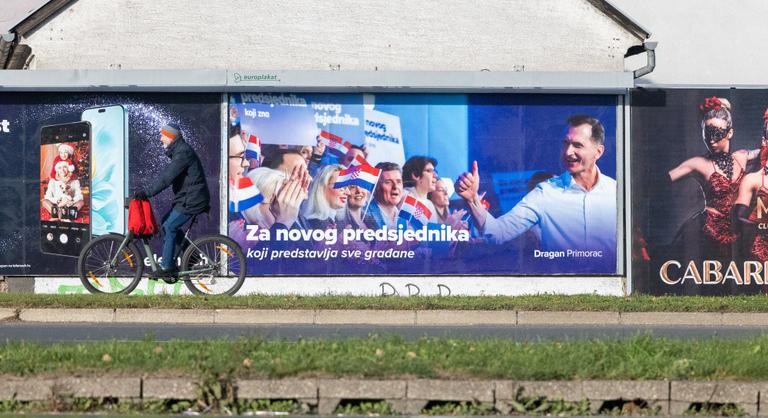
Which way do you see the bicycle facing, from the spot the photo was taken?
facing to the left of the viewer

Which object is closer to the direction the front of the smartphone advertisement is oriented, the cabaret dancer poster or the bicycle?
the bicycle

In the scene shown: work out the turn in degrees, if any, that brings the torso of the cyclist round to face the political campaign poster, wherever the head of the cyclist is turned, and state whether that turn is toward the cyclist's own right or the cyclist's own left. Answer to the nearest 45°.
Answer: approximately 180°

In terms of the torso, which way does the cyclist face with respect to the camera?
to the viewer's left

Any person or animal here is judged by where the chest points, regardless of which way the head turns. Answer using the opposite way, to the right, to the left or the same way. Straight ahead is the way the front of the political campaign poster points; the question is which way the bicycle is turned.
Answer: to the right

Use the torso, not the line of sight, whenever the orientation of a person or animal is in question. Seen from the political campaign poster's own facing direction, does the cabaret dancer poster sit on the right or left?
on its left

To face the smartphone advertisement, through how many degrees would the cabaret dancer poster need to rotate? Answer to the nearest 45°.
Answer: approximately 90° to its right

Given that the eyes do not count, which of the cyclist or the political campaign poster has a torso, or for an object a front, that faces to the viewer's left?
the cyclist

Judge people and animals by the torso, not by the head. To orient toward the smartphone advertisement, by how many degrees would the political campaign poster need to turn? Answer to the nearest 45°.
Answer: approximately 90° to its right
